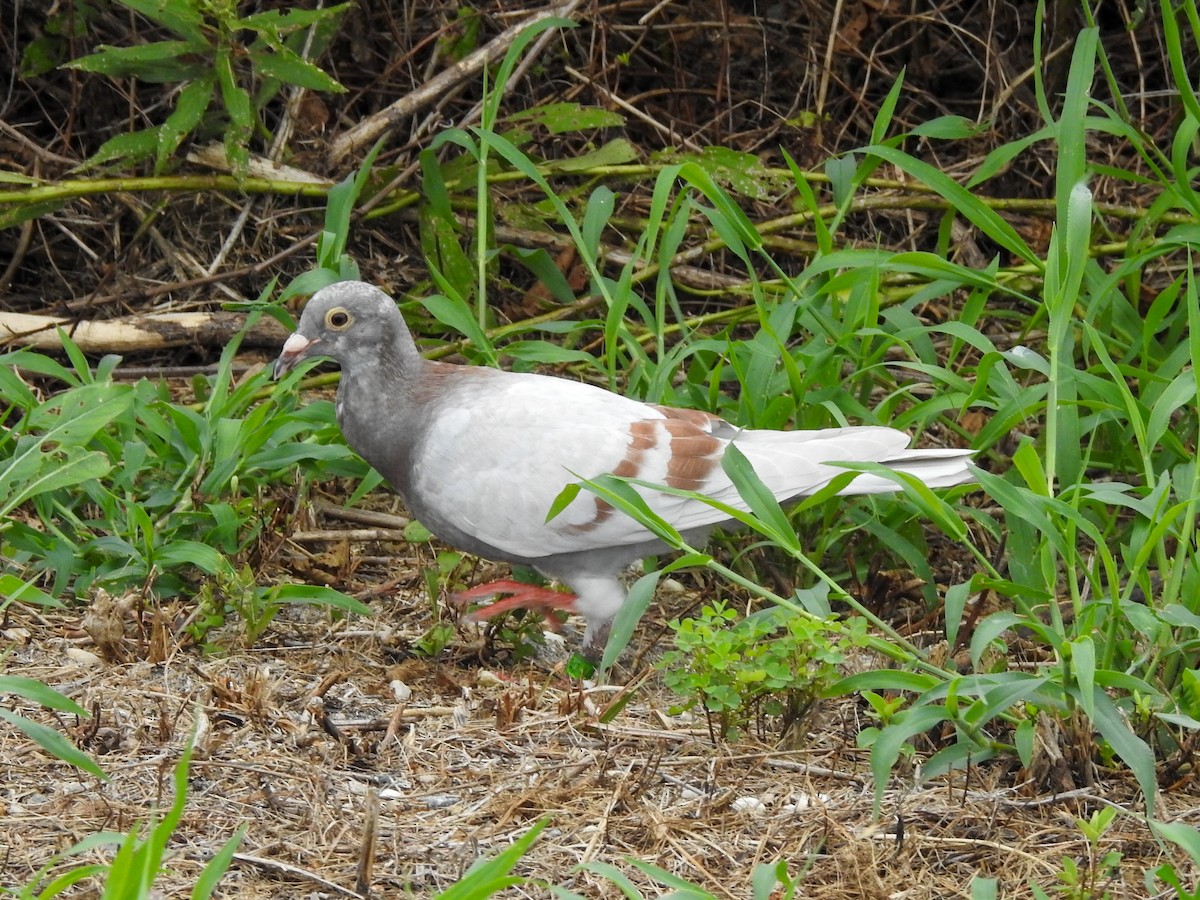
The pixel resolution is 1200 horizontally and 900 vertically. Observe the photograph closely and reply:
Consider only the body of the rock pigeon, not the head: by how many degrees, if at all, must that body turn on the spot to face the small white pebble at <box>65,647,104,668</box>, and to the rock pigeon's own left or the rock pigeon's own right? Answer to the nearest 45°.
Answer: approximately 45° to the rock pigeon's own left

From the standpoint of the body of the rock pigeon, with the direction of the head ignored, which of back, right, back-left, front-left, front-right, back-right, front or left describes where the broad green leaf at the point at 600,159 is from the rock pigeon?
right

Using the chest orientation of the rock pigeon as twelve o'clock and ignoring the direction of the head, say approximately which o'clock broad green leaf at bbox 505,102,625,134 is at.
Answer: The broad green leaf is roughly at 3 o'clock from the rock pigeon.

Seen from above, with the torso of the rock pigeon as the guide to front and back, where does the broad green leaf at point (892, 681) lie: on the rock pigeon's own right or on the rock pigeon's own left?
on the rock pigeon's own left

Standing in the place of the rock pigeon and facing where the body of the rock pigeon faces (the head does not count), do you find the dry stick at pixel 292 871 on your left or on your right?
on your left

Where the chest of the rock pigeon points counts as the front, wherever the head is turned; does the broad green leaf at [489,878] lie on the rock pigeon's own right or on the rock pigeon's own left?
on the rock pigeon's own left

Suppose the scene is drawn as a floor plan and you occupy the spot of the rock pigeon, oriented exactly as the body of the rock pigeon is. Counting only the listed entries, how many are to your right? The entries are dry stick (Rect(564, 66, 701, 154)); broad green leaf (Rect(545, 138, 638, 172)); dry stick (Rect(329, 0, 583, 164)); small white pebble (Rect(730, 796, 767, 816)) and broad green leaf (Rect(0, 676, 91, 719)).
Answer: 3

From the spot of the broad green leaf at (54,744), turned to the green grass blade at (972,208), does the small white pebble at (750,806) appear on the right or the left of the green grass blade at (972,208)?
right

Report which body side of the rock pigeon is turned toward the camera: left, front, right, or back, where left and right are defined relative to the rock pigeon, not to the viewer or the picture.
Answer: left

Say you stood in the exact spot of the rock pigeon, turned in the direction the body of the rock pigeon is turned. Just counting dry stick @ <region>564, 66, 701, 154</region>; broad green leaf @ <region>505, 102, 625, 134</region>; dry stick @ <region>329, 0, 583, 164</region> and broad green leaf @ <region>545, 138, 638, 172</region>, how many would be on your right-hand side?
4

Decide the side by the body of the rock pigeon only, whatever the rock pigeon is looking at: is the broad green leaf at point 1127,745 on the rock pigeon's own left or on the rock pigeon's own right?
on the rock pigeon's own left

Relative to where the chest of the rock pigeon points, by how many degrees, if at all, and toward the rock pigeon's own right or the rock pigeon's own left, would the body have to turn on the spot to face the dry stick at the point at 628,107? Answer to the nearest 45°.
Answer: approximately 90° to the rock pigeon's own right
